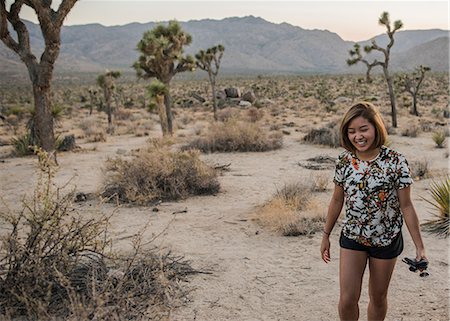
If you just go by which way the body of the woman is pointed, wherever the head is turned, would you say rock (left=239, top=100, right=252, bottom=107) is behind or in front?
behind

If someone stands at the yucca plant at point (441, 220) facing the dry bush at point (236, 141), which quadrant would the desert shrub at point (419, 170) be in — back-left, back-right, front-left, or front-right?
front-right

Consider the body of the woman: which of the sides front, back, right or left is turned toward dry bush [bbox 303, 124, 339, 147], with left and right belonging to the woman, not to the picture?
back

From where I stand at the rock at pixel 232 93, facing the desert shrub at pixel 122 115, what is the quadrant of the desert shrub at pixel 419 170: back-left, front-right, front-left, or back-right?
front-left

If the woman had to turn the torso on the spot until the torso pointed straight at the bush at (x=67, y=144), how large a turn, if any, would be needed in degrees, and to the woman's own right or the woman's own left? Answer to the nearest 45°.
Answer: approximately 135° to the woman's own right

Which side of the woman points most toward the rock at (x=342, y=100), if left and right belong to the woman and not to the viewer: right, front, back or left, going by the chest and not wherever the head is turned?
back

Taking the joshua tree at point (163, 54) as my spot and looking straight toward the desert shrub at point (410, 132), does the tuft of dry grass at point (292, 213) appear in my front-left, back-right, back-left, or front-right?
front-right

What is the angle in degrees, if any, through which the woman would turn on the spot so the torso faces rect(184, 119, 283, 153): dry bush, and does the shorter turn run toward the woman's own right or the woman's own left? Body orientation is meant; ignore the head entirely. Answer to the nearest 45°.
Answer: approximately 180°

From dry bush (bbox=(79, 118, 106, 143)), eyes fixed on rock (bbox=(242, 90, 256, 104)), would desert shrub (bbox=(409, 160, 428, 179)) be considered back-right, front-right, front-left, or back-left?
back-right

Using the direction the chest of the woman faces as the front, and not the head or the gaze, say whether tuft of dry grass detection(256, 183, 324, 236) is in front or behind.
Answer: behind

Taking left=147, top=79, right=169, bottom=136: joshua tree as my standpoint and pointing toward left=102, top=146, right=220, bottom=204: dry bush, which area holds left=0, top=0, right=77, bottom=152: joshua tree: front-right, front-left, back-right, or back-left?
front-right

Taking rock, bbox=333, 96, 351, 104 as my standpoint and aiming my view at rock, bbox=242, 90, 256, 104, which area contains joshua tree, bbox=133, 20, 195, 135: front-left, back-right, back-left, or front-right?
front-left

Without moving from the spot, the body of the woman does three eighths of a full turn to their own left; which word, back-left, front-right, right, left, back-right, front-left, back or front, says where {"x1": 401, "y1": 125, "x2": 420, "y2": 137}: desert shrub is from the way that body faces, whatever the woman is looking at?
front-left

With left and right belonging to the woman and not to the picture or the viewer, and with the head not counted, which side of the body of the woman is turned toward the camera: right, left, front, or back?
front

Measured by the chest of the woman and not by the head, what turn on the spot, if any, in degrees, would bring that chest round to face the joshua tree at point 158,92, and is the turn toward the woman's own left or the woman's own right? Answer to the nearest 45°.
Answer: approximately 135° to the woman's own right

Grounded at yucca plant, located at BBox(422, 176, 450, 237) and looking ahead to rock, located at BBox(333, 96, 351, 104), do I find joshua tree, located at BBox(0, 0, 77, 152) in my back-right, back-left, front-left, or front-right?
front-left

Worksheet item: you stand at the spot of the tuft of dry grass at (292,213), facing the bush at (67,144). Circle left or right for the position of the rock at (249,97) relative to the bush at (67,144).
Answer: right
